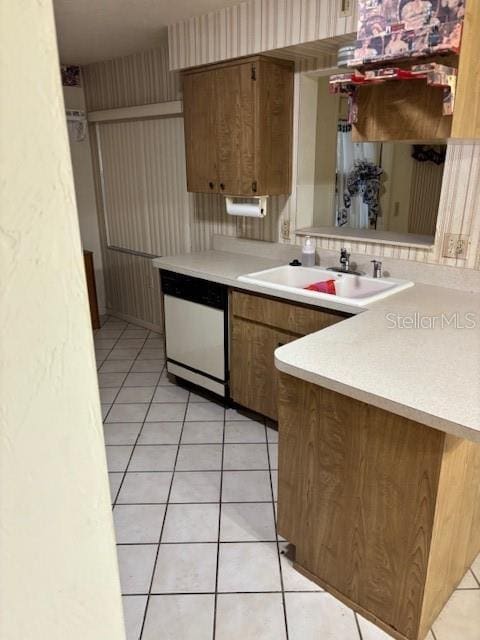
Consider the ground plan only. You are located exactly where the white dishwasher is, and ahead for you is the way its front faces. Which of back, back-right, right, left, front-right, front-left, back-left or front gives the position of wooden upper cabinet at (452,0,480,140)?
left

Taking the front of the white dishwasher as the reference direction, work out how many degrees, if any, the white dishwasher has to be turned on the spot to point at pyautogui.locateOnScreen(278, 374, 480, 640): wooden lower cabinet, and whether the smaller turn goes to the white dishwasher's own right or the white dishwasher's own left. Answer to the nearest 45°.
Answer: approximately 45° to the white dishwasher's own left

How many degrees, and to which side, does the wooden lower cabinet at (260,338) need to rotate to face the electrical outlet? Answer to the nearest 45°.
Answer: approximately 135° to its left

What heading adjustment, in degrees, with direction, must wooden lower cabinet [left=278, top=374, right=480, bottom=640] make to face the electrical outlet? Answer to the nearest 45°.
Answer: approximately 45° to its right

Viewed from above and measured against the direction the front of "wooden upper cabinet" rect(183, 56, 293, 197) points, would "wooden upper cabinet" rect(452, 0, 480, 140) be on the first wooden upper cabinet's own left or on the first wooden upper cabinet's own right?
on the first wooden upper cabinet's own left

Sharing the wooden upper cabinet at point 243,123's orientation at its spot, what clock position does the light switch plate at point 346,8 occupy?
The light switch plate is roughly at 9 o'clock from the wooden upper cabinet.

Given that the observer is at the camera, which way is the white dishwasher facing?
facing the viewer and to the left of the viewer
